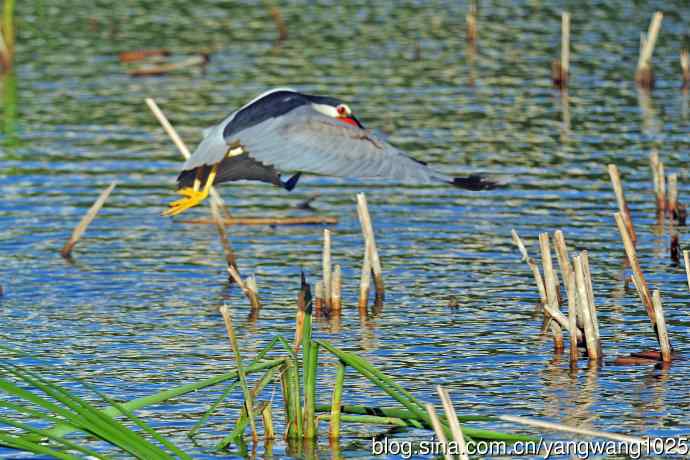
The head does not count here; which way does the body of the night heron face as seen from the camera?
to the viewer's right

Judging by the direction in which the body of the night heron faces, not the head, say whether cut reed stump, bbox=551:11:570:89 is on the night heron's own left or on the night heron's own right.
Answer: on the night heron's own left

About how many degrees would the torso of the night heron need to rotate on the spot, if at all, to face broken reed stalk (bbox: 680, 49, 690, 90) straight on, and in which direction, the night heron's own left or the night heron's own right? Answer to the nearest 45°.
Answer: approximately 45° to the night heron's own left

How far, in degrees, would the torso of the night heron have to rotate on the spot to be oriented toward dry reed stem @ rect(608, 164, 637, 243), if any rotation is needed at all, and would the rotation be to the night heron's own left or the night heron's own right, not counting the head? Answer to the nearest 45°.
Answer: approximately 45° to the night heron's own left

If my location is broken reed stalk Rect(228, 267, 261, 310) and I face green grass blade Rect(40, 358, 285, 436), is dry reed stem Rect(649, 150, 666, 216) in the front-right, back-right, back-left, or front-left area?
back-left
